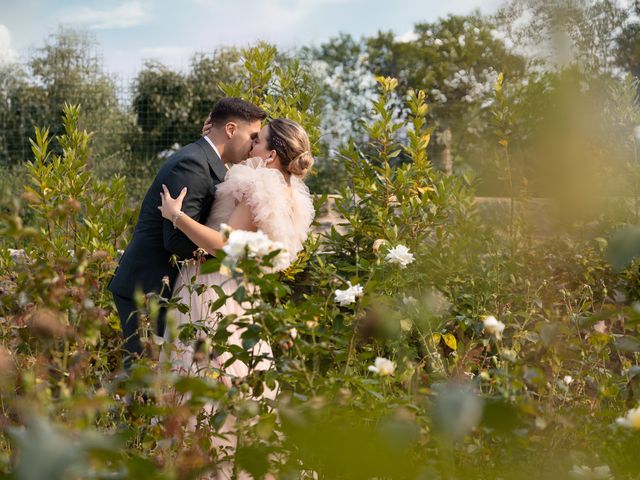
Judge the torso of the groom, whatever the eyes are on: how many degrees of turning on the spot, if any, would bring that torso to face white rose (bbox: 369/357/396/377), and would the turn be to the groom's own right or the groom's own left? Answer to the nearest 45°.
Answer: approximately 90° to the groom's own right

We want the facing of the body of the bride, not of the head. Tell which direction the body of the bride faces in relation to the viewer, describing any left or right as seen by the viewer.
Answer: facing away from the viewer and to the left of the viewer

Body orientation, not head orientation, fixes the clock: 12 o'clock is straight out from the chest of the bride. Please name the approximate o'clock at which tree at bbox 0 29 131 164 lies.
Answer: The tree is roughly at 1 o'clock from the bride.

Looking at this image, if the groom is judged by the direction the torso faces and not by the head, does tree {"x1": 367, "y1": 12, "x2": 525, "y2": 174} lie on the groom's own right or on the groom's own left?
on the groom's own left

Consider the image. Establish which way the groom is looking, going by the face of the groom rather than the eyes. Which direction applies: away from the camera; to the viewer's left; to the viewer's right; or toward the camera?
to the viewer's right

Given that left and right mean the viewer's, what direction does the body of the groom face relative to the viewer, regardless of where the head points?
facing to the right of the viewer

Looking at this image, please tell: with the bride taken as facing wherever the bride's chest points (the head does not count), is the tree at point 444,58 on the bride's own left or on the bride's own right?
on the bride's own right

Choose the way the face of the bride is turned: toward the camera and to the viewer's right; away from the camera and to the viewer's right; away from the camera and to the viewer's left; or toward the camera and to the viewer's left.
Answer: away from the camera and to the viewer's left
